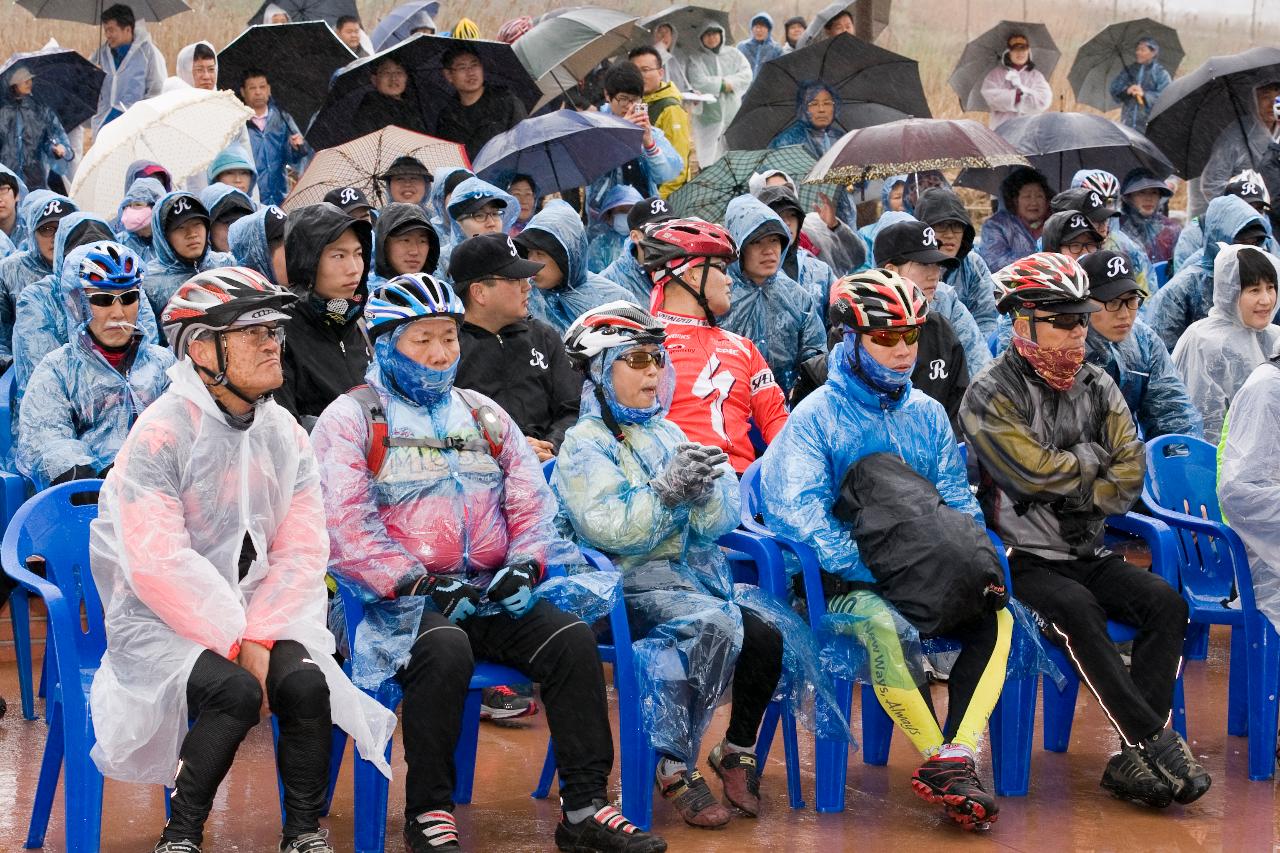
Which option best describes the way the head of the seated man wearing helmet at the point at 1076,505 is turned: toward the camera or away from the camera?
toward the camera

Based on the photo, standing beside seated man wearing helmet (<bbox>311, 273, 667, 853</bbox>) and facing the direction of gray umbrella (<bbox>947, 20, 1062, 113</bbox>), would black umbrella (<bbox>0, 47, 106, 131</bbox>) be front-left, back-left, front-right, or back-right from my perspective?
front-left

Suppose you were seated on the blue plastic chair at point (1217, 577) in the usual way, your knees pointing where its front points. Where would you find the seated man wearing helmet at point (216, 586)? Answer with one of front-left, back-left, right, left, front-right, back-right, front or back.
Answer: right

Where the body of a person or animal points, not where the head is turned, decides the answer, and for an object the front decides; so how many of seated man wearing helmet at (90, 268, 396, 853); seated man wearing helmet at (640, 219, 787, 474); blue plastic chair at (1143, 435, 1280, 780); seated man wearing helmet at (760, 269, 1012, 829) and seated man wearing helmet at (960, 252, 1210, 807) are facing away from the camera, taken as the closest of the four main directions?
0

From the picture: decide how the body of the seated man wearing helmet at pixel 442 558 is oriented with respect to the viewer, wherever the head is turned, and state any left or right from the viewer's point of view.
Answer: facing the viewer and to the right of the viewer

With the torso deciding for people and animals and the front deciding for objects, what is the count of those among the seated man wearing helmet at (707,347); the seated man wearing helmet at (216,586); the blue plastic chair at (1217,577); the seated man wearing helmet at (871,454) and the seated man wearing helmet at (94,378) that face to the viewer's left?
0

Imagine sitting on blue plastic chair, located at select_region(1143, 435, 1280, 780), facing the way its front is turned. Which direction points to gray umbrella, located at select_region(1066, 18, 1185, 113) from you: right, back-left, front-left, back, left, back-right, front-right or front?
back-left

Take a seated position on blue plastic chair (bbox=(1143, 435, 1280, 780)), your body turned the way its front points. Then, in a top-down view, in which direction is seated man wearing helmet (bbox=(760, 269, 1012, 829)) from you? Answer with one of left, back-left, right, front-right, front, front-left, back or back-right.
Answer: right

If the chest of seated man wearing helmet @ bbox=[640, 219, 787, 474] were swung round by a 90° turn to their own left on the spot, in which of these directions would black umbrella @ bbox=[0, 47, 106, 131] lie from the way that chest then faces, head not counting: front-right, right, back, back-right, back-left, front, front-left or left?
left

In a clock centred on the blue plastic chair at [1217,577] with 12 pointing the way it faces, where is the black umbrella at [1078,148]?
The black umbrella is roughly at 7 o'clock from the blue plastic chair.

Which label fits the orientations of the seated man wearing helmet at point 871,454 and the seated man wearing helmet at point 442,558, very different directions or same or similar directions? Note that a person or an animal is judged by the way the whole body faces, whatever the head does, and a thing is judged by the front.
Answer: same or similar directions

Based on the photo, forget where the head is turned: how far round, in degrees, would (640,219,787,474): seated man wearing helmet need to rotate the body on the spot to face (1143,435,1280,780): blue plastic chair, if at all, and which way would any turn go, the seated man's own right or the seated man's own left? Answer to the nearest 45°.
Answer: approximately 45° to the seated man's own left

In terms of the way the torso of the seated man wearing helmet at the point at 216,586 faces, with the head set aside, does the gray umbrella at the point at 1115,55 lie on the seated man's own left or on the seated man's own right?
on the seated man's own left

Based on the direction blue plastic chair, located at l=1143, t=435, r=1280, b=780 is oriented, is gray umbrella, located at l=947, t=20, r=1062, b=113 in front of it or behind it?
behind

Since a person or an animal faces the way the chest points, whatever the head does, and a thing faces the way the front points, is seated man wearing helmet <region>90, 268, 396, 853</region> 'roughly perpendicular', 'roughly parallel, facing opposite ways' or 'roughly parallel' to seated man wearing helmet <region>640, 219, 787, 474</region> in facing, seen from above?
roughly parallel
